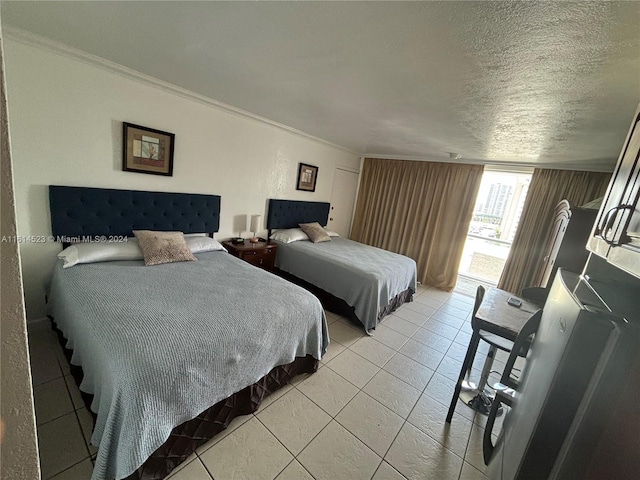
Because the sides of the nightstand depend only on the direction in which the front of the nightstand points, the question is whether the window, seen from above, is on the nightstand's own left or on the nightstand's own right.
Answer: on the nightstand's own left

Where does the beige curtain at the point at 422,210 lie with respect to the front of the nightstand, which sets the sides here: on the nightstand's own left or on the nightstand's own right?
on the nightstand's own left

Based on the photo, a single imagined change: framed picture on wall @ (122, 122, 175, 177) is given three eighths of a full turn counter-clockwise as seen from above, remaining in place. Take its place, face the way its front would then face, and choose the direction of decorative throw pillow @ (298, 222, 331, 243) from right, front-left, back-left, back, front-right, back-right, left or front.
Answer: right

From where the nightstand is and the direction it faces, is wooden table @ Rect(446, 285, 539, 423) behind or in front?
in front

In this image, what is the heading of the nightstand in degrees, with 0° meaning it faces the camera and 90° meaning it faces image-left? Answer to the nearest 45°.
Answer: approximately 315°

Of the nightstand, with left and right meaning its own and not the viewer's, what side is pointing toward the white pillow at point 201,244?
right

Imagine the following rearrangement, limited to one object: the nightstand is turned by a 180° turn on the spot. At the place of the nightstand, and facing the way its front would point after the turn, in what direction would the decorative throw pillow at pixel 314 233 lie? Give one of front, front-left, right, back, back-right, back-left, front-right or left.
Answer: right

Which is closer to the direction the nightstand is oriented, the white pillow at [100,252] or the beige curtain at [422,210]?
the beige curtain

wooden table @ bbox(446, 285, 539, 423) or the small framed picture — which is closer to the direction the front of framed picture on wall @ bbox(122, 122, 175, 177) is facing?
the wooden table

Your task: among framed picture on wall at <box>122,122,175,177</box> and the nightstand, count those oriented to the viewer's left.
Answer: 0

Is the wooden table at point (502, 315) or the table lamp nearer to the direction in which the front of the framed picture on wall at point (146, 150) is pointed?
the wooden table

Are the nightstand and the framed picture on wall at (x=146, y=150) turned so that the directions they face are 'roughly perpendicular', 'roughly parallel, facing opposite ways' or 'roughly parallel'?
roughly parallel

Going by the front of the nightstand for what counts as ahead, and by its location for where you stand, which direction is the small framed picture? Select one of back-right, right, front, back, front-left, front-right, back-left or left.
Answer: left

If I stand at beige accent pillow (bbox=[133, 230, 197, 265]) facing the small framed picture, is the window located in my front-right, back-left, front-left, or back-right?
front-right

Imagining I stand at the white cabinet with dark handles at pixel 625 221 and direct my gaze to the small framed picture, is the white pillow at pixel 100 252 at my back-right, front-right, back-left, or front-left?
front-left

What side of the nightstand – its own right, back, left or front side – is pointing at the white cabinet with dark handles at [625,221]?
front

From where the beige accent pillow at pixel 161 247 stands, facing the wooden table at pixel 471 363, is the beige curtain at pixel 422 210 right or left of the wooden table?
left

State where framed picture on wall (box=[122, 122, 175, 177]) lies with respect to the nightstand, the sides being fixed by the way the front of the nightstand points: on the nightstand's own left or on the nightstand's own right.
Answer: on the nightstand's own right
